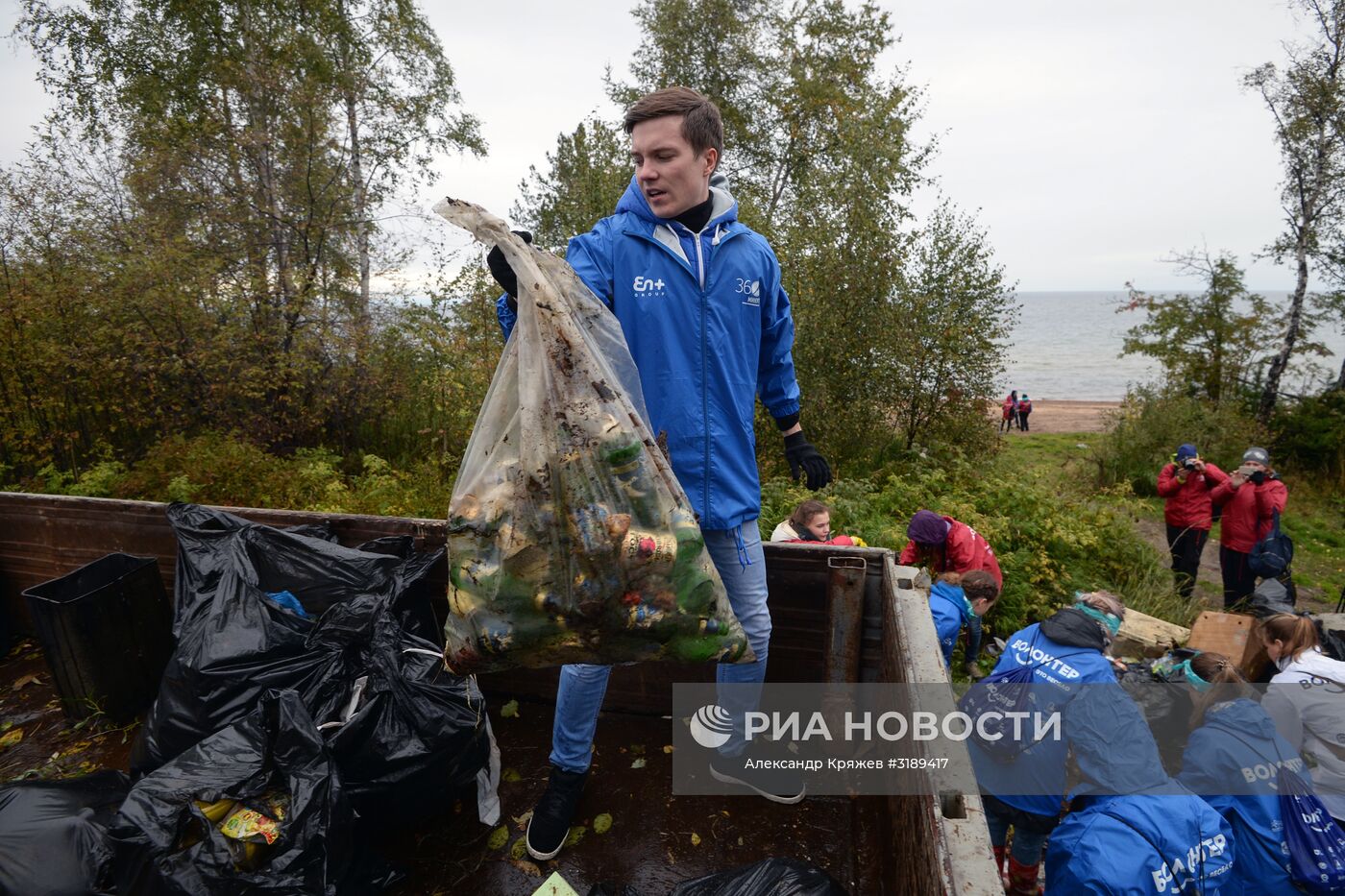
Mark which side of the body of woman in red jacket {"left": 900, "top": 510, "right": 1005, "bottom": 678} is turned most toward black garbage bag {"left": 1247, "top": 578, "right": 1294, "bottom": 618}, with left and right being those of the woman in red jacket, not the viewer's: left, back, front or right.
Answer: back

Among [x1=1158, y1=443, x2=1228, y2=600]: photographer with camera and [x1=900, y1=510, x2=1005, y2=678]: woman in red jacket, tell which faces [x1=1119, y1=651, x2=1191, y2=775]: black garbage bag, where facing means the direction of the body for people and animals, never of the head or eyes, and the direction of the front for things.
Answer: the photographer with camera

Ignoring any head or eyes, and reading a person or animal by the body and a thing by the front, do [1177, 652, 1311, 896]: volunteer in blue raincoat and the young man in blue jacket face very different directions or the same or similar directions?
very different directions

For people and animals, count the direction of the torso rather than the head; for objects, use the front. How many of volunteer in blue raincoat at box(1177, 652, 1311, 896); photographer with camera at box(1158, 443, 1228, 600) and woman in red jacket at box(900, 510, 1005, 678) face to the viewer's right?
0

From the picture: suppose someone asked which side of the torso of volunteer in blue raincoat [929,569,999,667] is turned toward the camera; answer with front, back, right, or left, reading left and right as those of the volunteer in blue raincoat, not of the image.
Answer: right

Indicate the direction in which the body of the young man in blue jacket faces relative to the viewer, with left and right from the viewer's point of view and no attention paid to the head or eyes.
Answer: facing the viewer

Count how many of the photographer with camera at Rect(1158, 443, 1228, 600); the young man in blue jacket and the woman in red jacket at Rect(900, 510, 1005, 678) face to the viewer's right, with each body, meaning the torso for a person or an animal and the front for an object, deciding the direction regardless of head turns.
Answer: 0

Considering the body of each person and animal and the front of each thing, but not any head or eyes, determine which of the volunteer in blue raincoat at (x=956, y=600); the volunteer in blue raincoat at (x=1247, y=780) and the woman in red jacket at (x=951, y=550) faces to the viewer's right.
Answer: the volunteer in blue raincoat at (x=956, y=600)

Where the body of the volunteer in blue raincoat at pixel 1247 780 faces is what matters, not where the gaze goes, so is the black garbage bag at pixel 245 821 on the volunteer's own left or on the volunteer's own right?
on the volunteer's own left

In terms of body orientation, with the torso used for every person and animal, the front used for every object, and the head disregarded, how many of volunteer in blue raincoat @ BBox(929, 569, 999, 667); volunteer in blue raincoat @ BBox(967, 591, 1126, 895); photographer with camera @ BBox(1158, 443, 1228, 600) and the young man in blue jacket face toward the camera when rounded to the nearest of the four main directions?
2

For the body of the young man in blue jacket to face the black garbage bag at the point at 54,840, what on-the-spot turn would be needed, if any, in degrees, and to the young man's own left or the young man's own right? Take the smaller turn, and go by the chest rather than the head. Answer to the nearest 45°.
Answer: approximately 90° to the young man's own right

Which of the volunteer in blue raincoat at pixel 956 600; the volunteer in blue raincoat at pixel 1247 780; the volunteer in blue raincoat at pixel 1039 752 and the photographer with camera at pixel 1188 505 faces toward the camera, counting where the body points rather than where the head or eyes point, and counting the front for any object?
the photographer with camera

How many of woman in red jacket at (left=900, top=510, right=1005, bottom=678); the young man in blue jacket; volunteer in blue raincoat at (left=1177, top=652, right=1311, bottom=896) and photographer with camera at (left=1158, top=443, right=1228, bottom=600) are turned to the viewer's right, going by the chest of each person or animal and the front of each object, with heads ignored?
0

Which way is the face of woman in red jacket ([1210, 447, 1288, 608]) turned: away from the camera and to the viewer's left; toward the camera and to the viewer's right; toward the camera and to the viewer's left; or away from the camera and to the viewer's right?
toward the camera and to the viewer's left

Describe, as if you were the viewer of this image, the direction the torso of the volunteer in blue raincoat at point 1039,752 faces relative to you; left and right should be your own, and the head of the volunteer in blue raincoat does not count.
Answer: facing away from the viewer and to the right of the viewer

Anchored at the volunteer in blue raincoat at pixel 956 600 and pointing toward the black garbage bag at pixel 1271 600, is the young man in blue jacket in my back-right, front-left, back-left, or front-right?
back-right
